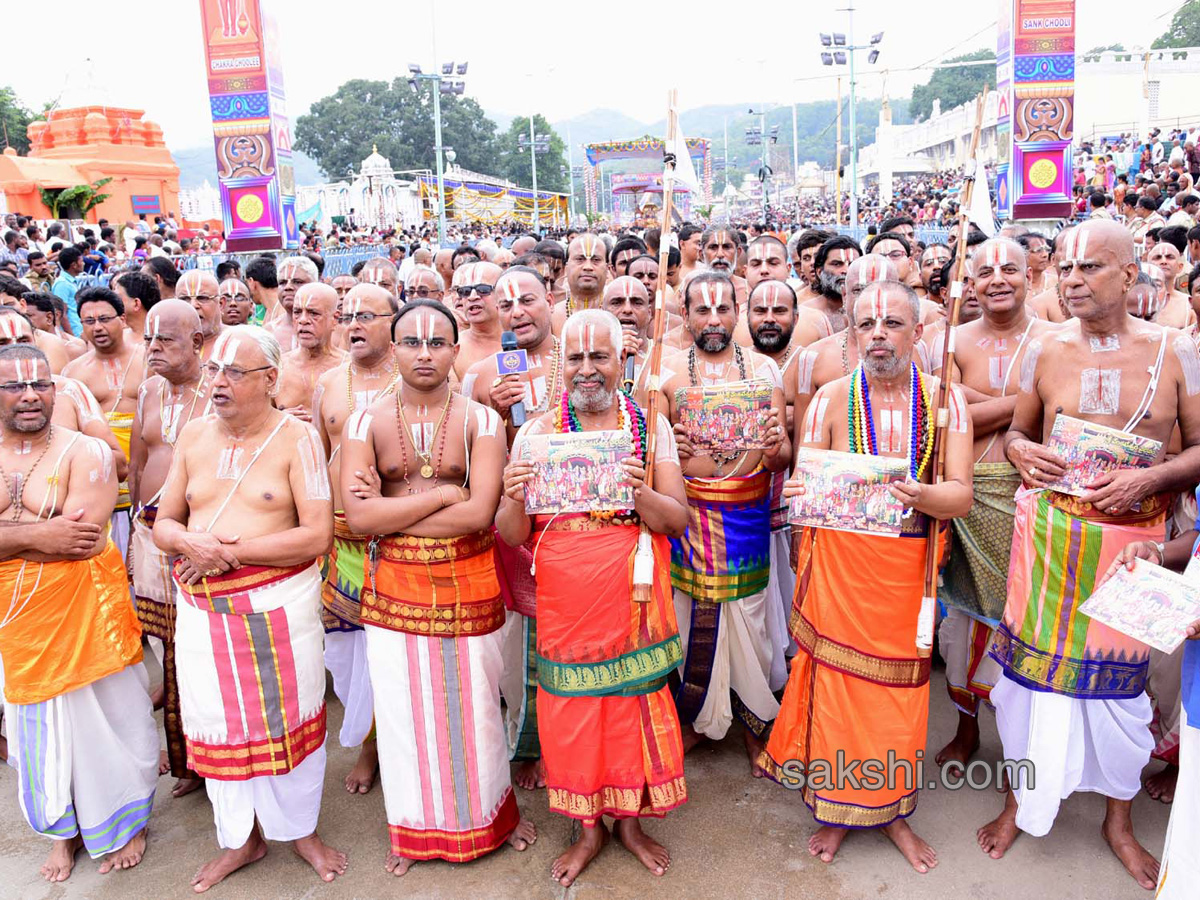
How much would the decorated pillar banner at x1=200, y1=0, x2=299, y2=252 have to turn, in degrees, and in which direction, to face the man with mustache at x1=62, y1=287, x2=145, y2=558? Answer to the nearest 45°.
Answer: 0° — it already faces them

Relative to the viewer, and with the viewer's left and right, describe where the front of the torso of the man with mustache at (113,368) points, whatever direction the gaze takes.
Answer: facing the viewer

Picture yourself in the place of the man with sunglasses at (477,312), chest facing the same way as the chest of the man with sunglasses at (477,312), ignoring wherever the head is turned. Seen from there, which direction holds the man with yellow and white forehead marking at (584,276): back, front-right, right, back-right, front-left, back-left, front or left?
back-left

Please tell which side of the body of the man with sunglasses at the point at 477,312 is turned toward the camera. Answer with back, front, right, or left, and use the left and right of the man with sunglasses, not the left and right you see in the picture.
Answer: front

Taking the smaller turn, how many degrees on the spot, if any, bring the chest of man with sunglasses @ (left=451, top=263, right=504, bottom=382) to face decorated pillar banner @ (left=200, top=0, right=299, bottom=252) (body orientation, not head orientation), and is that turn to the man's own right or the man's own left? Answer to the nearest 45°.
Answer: approximately 180°

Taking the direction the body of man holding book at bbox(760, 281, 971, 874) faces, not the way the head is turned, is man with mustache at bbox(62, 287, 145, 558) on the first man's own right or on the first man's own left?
on the first man's own right

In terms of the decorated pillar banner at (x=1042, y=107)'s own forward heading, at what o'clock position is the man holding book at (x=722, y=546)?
The man holding book is roughly at 12 o'clock from the decorated pillar banner.

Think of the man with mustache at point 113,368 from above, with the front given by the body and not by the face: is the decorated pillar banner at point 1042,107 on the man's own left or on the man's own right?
on the man's own left

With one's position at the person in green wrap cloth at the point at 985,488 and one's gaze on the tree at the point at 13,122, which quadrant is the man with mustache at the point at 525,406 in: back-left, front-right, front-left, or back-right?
front-left

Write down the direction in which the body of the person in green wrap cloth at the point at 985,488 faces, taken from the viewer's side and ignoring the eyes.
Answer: toward the camera

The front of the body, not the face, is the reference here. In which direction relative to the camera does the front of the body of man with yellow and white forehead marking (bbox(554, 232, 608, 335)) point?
toward the camera

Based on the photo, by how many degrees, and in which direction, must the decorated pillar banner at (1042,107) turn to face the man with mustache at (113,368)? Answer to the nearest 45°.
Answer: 0° — it already faces them

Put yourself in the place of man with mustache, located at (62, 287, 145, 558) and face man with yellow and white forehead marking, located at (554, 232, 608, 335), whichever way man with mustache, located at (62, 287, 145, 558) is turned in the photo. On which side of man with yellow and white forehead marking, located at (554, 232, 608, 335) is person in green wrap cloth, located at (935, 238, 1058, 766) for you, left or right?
right

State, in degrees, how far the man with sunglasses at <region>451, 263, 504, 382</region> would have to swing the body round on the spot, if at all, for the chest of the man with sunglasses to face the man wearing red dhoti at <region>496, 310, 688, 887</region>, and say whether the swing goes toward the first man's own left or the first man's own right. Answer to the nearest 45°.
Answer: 0° — they already face them

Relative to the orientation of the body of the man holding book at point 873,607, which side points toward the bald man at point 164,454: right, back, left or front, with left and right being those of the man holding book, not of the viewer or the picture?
right

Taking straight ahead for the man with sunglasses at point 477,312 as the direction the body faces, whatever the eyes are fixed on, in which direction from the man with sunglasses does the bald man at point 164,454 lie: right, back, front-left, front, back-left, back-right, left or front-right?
front-right
